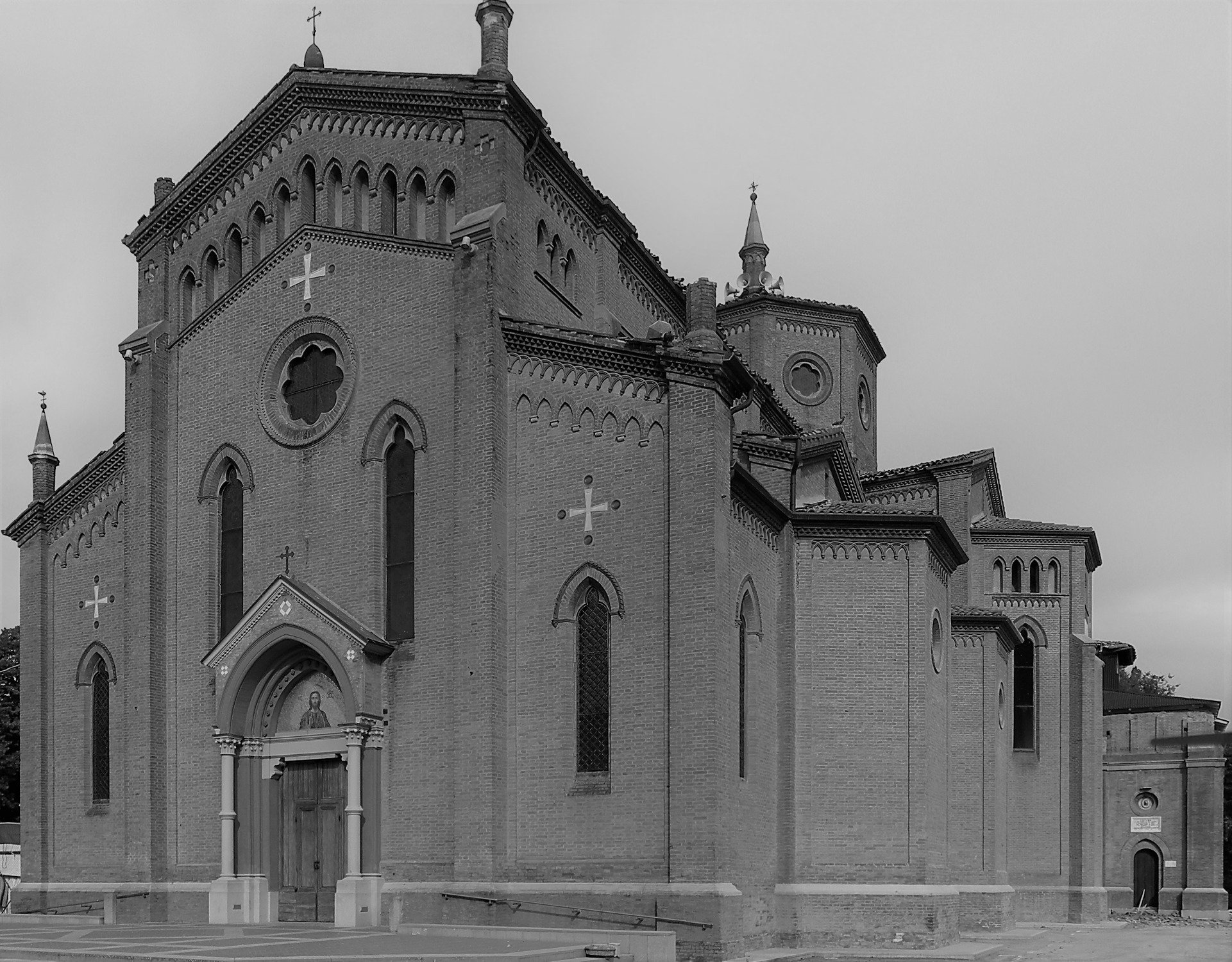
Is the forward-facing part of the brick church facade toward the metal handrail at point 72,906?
no
